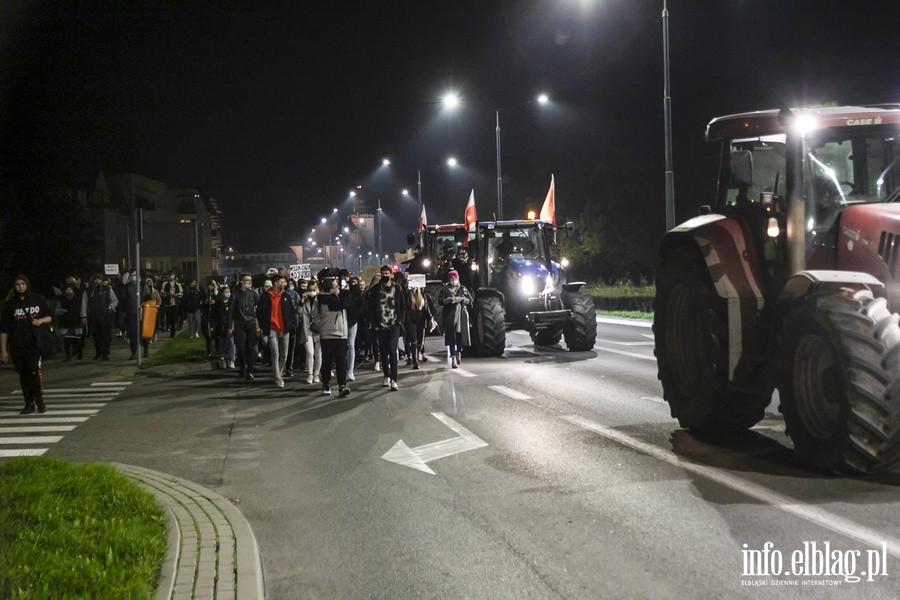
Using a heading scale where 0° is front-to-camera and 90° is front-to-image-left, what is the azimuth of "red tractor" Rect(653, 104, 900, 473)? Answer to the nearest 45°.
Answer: approximately 315°

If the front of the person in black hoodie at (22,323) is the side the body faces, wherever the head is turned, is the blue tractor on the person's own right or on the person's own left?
on the person's own left

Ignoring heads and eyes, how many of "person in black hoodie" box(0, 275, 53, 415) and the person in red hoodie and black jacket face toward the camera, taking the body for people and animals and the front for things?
2

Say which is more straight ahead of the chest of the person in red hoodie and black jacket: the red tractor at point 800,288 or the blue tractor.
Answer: the red tractor

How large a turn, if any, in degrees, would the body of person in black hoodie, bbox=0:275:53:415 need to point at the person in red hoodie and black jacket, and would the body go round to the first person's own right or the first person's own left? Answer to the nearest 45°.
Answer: approximately 135° to the first person's own left

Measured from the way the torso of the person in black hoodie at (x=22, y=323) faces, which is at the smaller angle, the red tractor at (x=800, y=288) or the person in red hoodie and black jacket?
the red tractor

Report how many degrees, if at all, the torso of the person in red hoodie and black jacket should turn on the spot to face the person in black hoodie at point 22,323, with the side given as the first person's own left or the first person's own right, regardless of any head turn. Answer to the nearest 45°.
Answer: approximately 45° to the first person's own right

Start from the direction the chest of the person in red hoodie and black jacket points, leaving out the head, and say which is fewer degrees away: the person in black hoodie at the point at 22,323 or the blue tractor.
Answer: the person in black hoodie

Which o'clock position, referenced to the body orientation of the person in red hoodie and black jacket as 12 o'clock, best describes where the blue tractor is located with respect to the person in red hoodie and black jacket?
The blue tractor is roughly at 8 o'clock from the person in red hoodie and black jacket.
